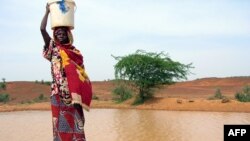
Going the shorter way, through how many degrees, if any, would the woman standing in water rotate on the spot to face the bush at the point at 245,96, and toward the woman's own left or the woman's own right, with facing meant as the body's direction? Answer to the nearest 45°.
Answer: approximately 135° to the woman's own left

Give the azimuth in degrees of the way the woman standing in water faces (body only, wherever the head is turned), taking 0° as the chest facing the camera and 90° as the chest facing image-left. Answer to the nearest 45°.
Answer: approximately 0°

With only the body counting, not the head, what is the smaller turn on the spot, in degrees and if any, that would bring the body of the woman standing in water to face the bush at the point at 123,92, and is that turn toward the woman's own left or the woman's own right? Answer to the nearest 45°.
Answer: approximately 180°

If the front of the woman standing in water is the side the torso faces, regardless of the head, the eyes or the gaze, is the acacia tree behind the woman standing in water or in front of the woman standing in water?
behind
